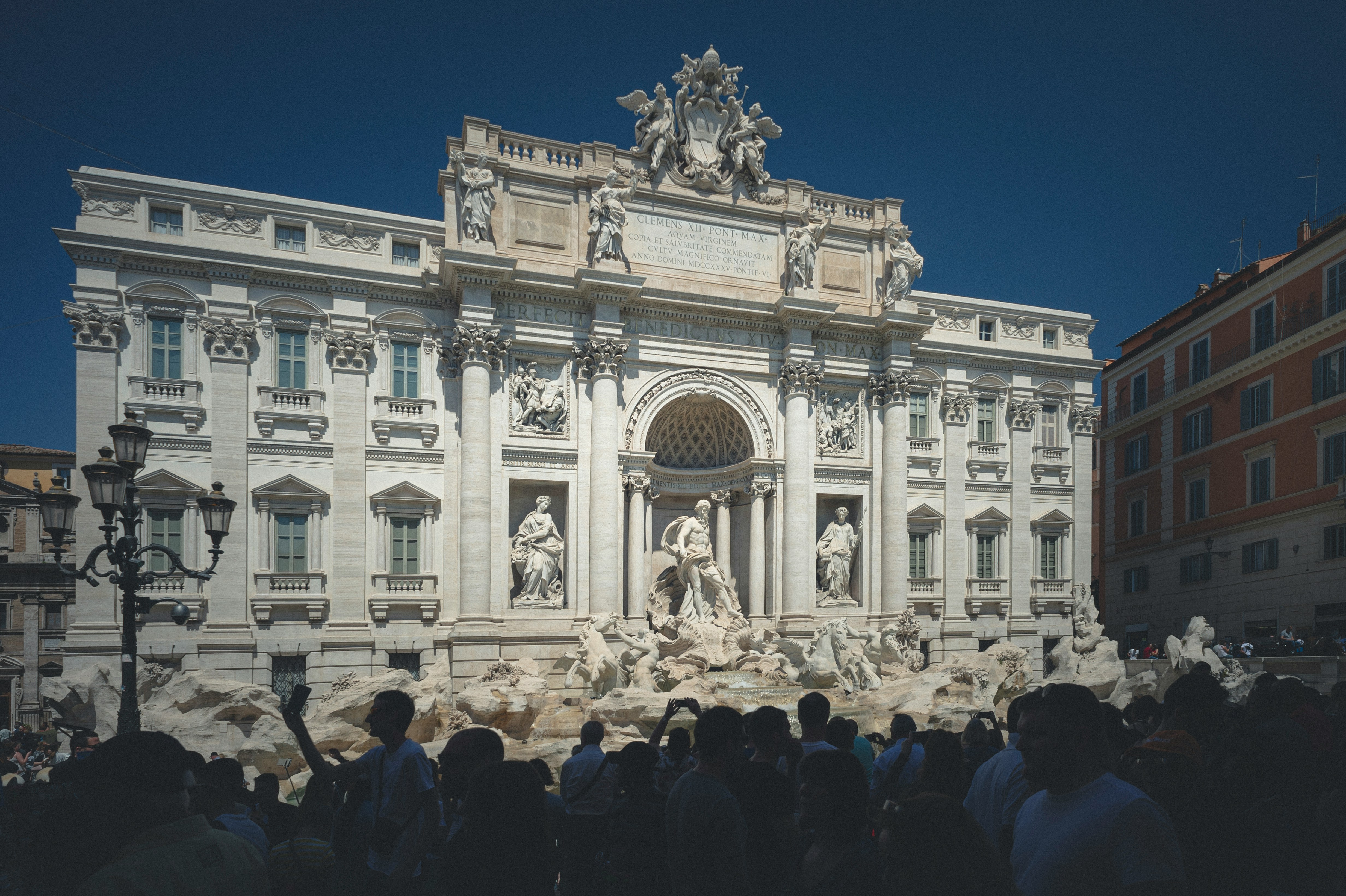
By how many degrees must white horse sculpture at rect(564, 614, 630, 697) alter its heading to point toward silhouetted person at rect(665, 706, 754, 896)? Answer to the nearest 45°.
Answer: approximately 45° to its left

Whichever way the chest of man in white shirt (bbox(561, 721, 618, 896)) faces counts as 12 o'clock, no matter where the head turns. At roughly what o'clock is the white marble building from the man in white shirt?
The white marble building is roughly at 12 o'clock from the man in white shirt.

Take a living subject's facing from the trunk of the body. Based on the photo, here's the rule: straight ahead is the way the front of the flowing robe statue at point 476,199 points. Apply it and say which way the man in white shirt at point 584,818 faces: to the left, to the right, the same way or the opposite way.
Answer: the opposite way

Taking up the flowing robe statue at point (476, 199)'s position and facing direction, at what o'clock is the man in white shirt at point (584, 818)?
The man in white shirt is roughly at 12 o'clock from the flowing robe statue.

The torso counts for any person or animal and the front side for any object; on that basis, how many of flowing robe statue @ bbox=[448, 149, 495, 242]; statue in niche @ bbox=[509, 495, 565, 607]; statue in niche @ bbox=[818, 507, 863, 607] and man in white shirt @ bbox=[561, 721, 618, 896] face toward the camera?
3

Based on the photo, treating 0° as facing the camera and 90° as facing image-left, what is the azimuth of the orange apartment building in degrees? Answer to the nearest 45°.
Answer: approximately 45°

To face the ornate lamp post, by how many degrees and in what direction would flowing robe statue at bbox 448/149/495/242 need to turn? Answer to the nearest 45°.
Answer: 0° — it already faces it

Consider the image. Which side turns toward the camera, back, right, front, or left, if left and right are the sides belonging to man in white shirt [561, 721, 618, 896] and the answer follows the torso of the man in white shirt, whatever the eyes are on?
back

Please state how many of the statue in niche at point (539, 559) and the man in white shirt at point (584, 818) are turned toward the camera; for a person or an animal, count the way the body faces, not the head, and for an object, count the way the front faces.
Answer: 1

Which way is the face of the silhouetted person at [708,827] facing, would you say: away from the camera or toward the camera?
away from the camera

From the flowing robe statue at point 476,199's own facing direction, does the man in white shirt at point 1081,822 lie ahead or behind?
ahead

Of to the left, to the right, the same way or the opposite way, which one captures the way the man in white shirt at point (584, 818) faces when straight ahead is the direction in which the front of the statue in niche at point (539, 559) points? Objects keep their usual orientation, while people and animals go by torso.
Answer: the opposite way
